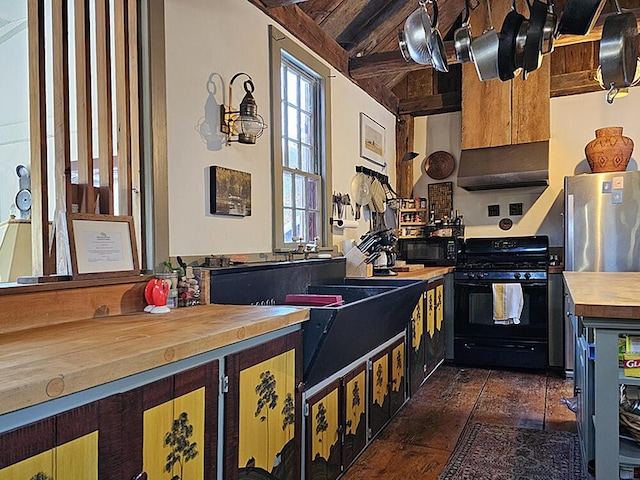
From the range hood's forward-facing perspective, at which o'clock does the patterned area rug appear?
The patterned area rug is roughly at 12 o'clock from the range hood.

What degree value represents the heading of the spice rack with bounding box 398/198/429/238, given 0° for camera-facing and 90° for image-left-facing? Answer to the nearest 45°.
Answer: approximately 0°

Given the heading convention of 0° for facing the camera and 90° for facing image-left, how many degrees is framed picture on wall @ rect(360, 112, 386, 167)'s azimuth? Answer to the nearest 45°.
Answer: approximately 315°

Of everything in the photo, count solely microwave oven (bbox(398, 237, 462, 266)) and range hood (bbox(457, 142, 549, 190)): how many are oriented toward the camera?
2

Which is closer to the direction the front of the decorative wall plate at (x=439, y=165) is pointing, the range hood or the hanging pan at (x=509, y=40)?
the hanging pan

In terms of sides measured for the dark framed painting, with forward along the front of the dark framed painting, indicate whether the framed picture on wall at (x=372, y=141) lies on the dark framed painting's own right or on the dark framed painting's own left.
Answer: on the dark framed painting's own left

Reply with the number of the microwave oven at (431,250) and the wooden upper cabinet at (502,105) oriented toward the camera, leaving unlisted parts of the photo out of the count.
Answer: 2

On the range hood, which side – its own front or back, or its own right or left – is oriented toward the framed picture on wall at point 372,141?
right
